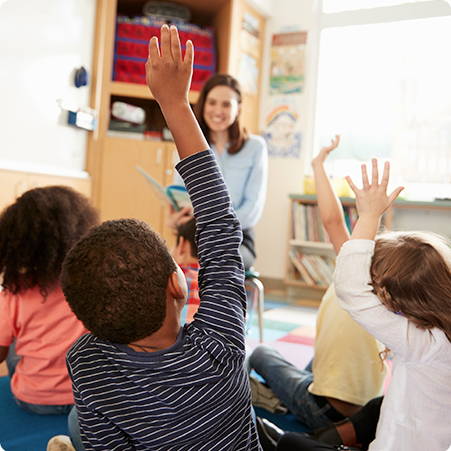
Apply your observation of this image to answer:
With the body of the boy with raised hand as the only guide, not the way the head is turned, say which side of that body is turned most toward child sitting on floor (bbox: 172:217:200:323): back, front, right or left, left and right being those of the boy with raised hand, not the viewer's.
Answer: front

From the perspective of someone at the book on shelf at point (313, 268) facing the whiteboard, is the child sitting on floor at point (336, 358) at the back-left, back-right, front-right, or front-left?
front-left

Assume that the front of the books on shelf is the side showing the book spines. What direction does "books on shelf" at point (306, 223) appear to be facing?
toward the camera

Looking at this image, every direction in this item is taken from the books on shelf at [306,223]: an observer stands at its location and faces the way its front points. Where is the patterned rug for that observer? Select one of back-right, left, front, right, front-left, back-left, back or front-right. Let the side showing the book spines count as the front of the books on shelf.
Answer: front

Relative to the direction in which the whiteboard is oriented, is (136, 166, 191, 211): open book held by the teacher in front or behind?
in front

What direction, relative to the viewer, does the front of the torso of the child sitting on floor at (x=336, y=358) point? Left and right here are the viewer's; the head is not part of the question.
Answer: facing away from the viewer and to the left of the viewer

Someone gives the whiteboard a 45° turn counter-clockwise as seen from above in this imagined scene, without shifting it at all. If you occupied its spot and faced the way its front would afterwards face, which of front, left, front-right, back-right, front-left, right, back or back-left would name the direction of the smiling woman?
front

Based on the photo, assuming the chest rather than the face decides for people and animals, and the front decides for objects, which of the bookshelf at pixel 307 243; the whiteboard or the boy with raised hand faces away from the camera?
the boy with raised hand

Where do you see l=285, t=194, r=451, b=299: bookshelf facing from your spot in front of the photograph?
facing the viewer

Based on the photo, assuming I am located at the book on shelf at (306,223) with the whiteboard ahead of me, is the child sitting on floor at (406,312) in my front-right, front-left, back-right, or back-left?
front-left

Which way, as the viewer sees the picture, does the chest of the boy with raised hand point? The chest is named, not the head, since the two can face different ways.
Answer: away from the camera

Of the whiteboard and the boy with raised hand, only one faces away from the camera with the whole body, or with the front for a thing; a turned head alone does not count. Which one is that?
the boy with raised hand

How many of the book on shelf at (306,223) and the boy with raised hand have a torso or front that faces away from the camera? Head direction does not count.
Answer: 1
